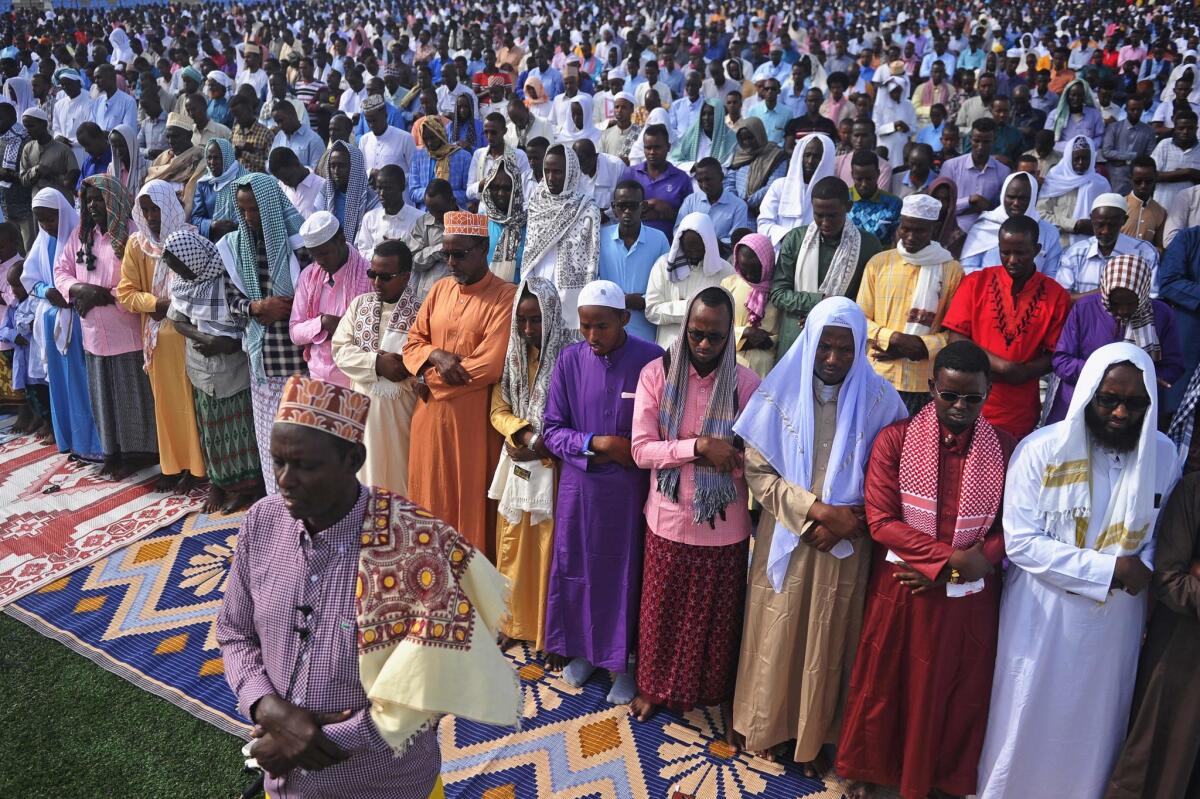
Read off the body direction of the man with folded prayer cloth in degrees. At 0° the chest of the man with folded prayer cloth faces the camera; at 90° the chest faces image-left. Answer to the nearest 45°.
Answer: approximately 45°

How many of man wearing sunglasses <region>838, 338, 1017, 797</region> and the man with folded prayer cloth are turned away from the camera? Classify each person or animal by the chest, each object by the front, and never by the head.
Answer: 0

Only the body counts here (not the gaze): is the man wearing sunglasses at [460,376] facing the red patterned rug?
no

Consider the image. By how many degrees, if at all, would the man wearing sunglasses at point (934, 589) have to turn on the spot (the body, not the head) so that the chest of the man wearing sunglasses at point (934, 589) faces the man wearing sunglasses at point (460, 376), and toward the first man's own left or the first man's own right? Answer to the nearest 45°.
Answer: approximately 90° to the first man's own right

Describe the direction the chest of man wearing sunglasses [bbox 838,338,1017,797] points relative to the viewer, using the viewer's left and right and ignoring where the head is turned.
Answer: facing the viewer

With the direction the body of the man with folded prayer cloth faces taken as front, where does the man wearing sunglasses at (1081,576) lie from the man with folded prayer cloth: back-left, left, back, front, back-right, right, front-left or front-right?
back-left

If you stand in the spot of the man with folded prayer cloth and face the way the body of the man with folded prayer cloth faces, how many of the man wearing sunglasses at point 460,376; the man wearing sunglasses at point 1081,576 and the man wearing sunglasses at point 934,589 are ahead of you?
0

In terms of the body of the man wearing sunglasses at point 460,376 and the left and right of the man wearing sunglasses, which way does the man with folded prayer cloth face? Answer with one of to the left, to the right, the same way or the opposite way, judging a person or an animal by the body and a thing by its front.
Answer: the same way

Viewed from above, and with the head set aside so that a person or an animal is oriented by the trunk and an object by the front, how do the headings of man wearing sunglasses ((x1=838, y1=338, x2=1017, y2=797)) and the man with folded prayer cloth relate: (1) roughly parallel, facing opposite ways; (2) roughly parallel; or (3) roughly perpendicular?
roughly parallel

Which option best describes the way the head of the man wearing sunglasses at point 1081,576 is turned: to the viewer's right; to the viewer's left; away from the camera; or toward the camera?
toward the camera

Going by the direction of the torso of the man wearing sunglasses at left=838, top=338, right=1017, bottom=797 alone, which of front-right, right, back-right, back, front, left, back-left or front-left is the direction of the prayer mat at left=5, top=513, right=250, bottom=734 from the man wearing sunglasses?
right

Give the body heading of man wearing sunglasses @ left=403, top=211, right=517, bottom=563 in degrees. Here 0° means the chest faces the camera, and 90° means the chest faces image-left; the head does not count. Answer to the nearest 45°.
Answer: approximately 45°

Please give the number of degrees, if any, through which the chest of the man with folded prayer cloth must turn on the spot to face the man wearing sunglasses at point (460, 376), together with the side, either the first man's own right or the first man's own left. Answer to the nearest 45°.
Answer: approximately 135° to the first man's own right

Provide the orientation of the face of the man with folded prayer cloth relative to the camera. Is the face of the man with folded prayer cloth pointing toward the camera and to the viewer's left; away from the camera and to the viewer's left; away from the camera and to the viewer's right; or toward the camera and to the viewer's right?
toward the camera and to the viewer's left

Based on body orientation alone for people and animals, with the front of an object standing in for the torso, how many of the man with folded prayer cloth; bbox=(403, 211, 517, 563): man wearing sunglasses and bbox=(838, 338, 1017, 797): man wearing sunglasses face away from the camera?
0

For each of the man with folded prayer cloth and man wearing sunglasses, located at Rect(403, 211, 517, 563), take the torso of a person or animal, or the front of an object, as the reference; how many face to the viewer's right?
0

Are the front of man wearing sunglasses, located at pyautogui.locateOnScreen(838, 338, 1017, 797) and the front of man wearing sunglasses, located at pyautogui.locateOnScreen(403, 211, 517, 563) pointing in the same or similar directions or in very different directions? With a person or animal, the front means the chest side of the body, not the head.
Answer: same or similar directions
